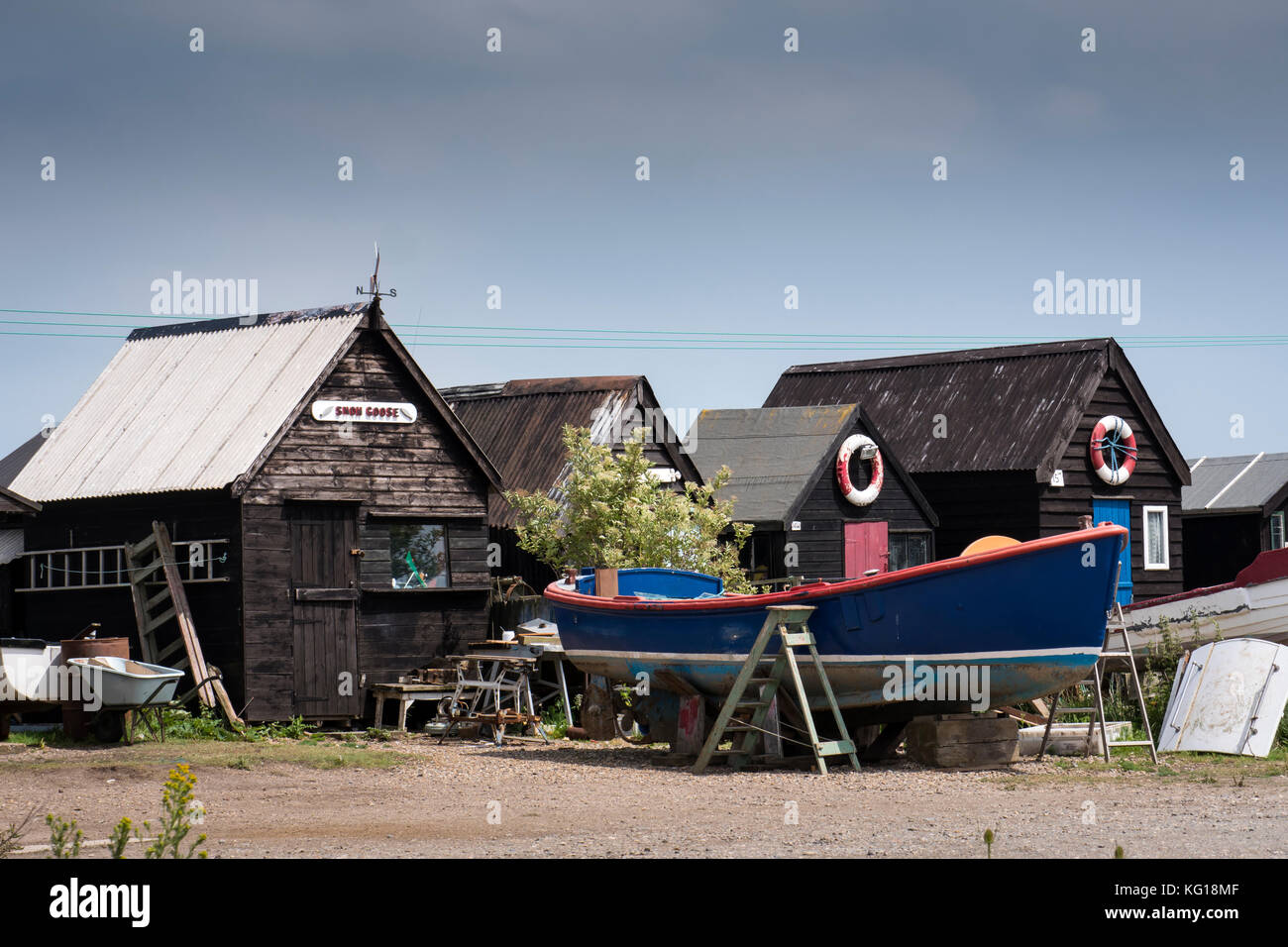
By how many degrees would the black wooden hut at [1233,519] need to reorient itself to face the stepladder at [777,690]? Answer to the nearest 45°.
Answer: approximately 45° to its right

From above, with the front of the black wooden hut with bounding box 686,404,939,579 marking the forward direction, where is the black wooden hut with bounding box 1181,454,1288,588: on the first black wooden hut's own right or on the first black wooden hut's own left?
on the first black wooden hut's own left

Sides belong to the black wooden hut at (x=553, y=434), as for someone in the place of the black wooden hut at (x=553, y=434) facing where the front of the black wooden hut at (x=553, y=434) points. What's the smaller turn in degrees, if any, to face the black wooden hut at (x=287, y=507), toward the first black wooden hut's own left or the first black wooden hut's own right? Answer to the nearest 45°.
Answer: approximately 90° to the first black wooden hut's own right

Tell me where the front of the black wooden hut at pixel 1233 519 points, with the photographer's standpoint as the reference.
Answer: facing the viewer and to the right of the viewer

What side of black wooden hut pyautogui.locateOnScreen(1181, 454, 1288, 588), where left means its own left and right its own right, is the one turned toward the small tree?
right

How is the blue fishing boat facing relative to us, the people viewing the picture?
facing to the right of the viewer

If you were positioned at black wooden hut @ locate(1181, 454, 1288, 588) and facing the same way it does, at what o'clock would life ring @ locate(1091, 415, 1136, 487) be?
The life ring is roughly at 2 o'clock from the black wooden hut.

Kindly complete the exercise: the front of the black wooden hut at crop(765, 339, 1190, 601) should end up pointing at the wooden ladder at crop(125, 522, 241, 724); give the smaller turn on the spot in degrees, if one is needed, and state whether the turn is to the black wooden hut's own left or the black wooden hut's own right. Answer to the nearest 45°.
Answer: approximately 90° to the black wooden hut's own right

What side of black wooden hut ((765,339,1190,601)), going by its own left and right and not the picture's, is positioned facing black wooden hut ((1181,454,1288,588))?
left

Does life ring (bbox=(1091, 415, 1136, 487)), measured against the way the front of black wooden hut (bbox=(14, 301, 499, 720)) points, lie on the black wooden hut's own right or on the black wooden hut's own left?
on the black wooden hut's own left

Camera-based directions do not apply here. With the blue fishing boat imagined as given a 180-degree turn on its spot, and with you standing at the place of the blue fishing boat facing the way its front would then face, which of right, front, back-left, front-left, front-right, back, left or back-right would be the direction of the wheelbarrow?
front

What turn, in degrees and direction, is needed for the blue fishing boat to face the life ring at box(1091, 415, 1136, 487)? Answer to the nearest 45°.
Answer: approximately 90° to its left
